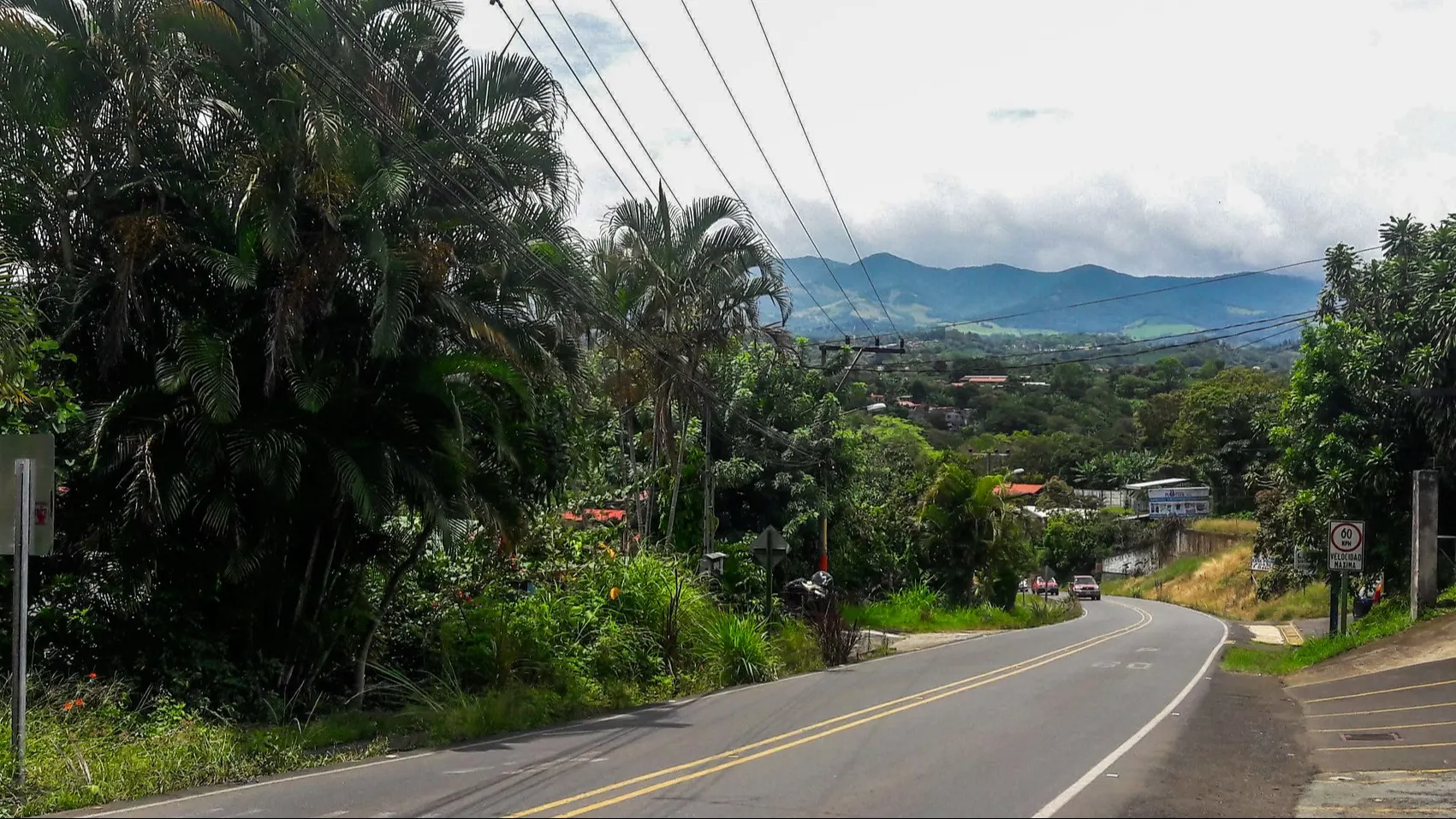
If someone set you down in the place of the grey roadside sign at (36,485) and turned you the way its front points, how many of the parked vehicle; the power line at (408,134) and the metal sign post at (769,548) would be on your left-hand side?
0

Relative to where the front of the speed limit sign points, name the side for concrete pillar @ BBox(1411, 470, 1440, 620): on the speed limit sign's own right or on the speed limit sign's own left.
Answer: on the speed limit sign's own left

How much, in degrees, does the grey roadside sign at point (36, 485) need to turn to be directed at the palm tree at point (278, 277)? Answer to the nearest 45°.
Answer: approximately 45° to its right

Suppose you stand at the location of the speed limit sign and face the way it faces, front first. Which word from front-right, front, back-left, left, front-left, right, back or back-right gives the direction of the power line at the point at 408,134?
front-right

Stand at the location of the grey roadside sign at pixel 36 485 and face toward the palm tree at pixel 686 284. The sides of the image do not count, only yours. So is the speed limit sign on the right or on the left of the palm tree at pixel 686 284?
right

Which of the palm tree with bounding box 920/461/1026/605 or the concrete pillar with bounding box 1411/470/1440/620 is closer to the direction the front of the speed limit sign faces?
the concrete pillar

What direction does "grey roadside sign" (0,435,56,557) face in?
away from the camera

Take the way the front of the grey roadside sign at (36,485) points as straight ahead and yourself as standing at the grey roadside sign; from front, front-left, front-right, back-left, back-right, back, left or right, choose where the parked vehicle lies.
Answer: front-right

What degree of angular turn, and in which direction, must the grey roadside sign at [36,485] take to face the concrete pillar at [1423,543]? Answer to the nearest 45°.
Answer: approximately 90° to its right

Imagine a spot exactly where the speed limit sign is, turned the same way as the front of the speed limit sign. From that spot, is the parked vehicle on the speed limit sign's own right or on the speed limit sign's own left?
on the speed limit sign's own right

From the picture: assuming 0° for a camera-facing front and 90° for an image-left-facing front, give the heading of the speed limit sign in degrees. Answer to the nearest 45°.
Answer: approximately 0°

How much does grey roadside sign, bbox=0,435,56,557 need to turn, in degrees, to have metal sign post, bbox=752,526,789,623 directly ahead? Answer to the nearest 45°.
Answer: approximately 45° to its right

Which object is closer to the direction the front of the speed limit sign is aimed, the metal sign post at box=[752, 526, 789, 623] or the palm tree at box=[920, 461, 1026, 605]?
the metal sign post

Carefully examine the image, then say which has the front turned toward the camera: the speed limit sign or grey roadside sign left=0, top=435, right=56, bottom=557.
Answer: the speed limit sign

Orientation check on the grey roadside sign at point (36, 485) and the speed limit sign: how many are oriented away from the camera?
1
